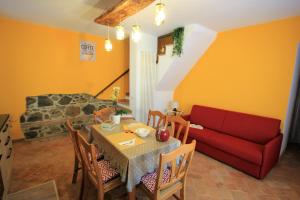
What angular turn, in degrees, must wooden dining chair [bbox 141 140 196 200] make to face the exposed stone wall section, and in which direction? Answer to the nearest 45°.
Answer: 0° — it already faces it

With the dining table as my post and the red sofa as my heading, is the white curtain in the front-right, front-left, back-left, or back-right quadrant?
front-left

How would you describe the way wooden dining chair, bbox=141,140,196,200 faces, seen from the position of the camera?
facing away from the viewer and to the left of the viewer

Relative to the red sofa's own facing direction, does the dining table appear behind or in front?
in front

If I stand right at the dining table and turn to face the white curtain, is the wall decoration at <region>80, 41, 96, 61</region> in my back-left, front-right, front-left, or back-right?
front-left

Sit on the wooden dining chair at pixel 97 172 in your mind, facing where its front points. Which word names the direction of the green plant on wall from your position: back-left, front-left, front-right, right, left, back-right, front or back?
front

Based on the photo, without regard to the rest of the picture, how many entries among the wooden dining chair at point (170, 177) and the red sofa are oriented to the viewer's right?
0

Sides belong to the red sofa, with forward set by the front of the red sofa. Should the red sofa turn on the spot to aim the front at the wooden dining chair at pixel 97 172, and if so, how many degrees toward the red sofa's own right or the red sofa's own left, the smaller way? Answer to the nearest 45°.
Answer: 0° — it already faces it

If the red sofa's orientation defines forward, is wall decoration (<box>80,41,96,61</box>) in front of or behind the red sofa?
in front

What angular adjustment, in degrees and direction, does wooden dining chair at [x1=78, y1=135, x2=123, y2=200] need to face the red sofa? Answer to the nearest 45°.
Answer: approximately 45° to its right

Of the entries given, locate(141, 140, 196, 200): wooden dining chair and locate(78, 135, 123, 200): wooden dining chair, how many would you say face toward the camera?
0

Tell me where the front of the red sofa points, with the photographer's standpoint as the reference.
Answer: facing the viewer and to the left of the viewer

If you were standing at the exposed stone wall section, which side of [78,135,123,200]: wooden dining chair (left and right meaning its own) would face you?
left

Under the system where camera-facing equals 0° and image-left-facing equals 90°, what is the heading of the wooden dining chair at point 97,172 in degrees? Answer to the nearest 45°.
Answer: approximately 225°
